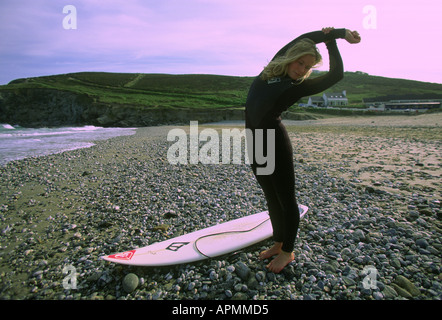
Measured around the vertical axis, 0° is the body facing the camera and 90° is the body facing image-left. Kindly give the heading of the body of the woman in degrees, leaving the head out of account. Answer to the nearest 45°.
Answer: approximately 45°
